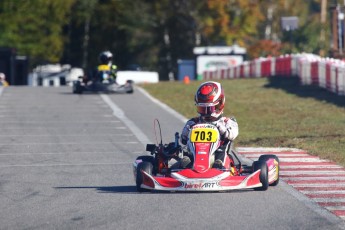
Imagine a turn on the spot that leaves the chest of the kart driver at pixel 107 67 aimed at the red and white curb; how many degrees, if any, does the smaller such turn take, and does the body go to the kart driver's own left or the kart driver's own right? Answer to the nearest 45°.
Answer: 0° — they already face it

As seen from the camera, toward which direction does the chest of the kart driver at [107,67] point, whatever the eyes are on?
toward the camera

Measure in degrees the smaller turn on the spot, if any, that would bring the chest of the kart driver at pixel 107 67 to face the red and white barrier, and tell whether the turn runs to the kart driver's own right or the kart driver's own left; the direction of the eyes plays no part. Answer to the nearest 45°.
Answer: approximately 90° to the kart driver's own left

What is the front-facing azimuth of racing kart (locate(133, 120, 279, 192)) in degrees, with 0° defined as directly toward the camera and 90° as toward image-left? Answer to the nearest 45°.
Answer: approximately 0°

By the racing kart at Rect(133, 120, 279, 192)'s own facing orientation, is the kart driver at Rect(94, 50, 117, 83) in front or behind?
behind

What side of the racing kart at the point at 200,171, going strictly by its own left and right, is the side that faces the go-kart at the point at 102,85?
back

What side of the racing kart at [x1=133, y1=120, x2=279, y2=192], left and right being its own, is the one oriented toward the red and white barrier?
back

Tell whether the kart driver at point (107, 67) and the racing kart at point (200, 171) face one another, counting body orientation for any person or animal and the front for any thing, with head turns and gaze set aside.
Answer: no

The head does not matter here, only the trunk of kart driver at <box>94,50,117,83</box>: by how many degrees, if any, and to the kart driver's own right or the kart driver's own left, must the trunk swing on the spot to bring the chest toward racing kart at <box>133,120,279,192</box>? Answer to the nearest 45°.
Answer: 0° — they already face it

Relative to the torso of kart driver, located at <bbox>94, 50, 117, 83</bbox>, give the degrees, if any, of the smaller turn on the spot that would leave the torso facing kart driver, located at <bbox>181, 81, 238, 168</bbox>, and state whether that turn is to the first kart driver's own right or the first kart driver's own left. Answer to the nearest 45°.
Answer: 0° — they already face them

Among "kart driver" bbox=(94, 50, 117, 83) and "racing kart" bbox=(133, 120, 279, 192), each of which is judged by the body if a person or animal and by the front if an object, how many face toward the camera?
2

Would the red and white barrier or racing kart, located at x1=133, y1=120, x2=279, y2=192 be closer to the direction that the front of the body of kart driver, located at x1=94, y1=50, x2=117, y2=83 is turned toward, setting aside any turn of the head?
the racing kart

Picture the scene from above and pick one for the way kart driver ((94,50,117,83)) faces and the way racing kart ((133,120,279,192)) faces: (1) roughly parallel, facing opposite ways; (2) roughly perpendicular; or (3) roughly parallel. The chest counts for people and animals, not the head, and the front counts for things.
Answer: roughly parallel
